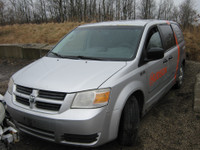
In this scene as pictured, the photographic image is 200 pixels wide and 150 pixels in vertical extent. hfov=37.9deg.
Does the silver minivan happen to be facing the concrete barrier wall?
no

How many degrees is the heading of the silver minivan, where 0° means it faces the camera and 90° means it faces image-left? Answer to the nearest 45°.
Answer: approximately 45°
